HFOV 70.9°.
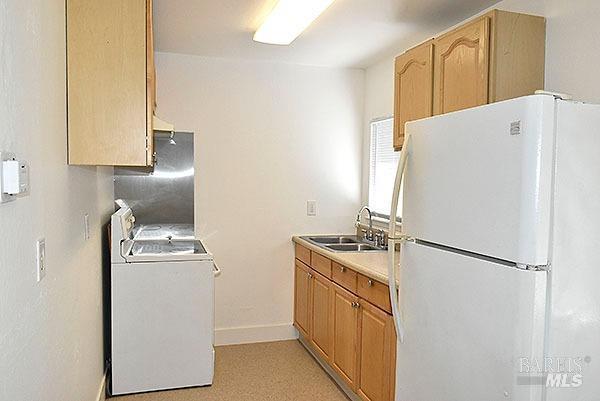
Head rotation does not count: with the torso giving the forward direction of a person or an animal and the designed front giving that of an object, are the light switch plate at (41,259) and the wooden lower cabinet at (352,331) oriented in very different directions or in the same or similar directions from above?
very different directions

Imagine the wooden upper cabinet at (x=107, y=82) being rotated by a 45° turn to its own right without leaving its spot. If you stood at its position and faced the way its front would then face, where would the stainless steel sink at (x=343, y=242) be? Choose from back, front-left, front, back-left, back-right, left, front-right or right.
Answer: left

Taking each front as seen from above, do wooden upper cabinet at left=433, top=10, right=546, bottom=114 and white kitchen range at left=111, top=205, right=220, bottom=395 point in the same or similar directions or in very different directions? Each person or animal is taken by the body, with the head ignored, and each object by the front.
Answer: very different directions

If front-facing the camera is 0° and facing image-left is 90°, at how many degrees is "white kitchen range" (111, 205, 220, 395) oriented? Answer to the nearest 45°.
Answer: approximately 270°

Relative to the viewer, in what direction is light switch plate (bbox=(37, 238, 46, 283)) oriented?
to the viewer's right

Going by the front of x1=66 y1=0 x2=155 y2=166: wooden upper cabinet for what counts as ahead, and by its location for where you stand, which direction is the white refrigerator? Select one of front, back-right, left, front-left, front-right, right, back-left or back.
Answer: front-right

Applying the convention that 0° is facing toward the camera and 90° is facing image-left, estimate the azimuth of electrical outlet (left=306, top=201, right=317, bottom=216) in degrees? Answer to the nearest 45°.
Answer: approximately 0°

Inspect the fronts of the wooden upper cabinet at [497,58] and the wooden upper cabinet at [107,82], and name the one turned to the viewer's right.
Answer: the wooden upper cabinet at [107,82]

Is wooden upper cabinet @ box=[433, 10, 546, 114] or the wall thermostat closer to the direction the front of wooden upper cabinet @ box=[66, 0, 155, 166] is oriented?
the wooden upper cabinet

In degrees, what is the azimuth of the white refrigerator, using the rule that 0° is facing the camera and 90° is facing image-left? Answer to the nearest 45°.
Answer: approximately 45°

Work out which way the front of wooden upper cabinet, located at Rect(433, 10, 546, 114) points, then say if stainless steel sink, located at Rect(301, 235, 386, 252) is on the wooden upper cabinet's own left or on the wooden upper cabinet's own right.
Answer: on the wooden upper cabinet's own right

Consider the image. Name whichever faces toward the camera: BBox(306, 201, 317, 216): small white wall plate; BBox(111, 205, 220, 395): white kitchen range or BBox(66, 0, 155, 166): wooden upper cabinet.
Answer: the small white wall plate

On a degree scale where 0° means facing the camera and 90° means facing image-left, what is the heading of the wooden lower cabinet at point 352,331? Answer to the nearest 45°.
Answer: approximately 45°

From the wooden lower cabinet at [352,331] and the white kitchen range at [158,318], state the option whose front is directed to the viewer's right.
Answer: the white kitchen range

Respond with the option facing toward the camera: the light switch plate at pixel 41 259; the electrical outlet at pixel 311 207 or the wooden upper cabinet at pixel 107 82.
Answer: the electrical outlet

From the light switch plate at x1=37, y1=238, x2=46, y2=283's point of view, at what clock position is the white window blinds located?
The white window blinds is roughly at 11 o'clock from the light switch plate.
